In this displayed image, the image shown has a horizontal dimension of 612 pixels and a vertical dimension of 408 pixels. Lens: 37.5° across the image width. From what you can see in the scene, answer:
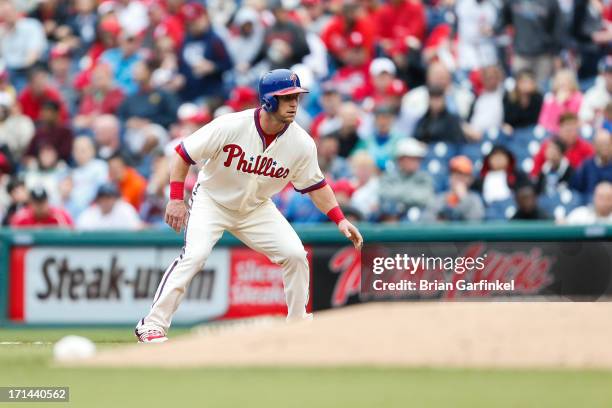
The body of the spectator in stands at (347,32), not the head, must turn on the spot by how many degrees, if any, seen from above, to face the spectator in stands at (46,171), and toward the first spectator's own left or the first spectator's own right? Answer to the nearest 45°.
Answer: approximately 90° to the first spectator's own right

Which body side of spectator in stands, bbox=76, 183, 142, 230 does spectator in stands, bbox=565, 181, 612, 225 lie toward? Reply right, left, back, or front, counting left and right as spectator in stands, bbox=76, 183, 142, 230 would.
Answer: left

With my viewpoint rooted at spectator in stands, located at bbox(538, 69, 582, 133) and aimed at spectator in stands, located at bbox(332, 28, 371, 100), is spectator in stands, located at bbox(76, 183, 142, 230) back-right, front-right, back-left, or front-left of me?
front-left

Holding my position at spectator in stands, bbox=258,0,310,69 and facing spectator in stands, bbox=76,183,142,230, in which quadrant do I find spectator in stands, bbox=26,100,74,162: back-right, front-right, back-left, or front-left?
front-right

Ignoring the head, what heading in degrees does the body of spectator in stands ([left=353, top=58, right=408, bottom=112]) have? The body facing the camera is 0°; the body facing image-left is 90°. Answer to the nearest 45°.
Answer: approximately 0°

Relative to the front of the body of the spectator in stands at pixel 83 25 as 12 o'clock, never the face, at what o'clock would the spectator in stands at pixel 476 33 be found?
the spectator in stands at pixel 476 33 is roughly at 10 o'clock from the spectator in stands at pixel 83 25.

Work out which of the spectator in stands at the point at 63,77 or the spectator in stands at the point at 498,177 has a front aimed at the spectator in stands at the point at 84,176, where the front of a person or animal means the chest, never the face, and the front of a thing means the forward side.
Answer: the spectator in stands at the point at 63,77

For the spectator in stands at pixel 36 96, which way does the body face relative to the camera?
toward the camera

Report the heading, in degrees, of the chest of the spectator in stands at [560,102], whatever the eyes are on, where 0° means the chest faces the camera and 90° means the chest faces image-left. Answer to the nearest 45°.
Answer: approximately 0°

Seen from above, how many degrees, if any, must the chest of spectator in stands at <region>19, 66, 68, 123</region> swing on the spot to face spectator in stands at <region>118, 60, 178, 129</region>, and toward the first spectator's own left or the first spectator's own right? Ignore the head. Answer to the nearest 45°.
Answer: approximately 45° to the first spectator's own left

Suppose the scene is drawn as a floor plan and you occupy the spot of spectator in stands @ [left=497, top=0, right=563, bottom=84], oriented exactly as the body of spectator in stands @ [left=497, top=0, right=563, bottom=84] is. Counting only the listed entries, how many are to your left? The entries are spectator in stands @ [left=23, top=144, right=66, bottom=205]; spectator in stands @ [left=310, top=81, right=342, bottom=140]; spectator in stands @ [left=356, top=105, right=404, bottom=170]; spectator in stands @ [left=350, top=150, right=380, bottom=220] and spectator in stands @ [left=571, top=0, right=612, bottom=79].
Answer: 1

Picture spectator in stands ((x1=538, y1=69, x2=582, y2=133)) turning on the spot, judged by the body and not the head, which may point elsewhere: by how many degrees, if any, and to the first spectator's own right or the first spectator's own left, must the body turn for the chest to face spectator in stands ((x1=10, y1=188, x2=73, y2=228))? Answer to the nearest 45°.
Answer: approximately 45° to the first spectator's own right

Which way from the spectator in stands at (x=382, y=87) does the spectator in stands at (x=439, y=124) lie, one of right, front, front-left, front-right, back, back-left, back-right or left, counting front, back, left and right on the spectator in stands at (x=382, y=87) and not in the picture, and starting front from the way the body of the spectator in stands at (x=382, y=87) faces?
front-left

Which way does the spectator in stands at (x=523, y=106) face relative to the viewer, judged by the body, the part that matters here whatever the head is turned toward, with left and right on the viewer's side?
facing the viewer

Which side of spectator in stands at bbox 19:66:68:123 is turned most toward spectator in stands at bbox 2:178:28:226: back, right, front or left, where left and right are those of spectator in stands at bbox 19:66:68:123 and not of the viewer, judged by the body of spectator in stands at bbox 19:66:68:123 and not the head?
front
